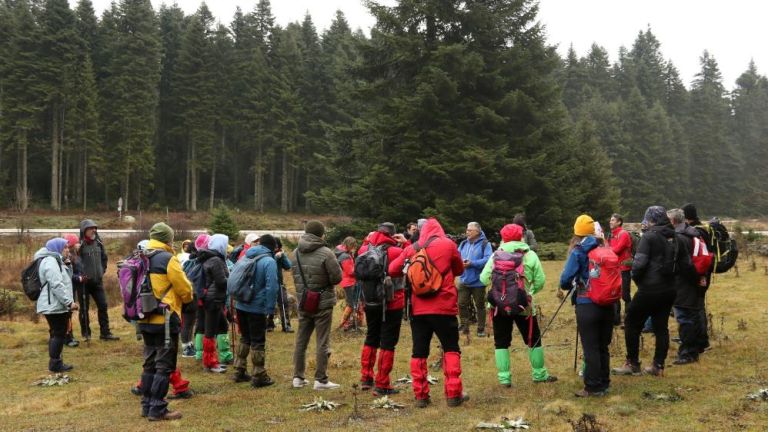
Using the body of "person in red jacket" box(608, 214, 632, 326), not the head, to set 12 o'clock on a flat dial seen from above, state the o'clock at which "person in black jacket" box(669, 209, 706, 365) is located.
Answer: The person in black jacket is roughly at 8 o'clock from the person in red jacket.

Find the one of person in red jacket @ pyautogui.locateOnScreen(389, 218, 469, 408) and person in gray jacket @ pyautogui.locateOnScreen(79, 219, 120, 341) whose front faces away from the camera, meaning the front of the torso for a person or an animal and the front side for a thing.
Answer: the person in red jacket

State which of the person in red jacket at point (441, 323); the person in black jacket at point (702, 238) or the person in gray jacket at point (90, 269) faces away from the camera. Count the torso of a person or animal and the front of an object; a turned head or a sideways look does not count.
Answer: the person in red jacket

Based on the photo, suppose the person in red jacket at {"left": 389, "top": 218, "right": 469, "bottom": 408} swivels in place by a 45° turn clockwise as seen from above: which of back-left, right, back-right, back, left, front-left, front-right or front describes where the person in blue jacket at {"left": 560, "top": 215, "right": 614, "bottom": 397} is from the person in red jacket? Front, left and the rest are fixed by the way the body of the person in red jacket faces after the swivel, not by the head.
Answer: front-right

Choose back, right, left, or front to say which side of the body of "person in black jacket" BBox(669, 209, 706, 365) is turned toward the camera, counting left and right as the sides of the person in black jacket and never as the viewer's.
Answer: left

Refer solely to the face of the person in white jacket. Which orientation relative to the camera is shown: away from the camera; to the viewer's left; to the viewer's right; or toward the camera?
to the viewer's right

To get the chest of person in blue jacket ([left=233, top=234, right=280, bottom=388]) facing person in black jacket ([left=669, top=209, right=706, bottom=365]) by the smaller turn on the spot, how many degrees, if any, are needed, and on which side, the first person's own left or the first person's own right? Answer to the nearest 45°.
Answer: approximately 45° to the first person's own right

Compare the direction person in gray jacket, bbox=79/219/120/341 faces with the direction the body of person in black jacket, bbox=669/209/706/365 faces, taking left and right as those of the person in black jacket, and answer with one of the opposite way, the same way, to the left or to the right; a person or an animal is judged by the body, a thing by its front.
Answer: the opposite way

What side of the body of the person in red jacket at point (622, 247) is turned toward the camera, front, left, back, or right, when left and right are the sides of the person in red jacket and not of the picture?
left

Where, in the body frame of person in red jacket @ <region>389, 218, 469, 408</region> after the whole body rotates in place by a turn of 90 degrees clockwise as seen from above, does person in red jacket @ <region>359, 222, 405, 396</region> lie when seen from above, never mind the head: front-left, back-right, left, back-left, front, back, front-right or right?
back-left

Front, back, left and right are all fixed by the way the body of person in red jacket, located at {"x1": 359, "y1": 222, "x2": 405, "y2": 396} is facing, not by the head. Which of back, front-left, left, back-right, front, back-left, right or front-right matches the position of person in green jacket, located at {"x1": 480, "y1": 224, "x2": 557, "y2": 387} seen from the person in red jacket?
front-right

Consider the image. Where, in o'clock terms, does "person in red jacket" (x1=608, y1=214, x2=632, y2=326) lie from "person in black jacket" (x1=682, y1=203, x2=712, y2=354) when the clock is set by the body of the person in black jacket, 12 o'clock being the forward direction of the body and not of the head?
The person in red jacket is roughly at 1 o'clock from the person in black jacket.

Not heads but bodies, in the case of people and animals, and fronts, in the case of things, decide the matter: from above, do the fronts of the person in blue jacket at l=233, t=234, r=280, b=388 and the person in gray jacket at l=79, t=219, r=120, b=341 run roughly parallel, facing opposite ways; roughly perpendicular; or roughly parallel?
roughly perpendicular

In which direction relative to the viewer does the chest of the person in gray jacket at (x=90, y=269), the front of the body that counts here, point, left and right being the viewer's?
facing the viewer and to the right of the viewer

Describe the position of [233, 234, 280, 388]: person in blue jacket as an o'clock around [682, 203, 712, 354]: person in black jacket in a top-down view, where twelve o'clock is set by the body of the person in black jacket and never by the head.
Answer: The person in blue jacket is roughly at 11 o'clock from the person in black jacket.

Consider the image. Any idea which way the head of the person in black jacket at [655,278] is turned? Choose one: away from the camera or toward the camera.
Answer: away from the camera

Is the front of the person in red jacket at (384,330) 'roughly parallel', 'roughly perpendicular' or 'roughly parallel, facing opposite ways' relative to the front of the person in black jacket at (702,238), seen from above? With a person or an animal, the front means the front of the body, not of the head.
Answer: roughly perpendicular

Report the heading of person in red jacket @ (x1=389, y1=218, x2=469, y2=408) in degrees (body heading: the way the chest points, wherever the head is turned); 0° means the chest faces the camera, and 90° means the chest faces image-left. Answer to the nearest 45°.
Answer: approximately 180°

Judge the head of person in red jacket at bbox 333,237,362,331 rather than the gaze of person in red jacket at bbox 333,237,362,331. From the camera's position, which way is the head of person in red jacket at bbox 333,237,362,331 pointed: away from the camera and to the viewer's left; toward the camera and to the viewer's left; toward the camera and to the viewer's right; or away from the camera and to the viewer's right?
toward the camera and to the viewer's right
